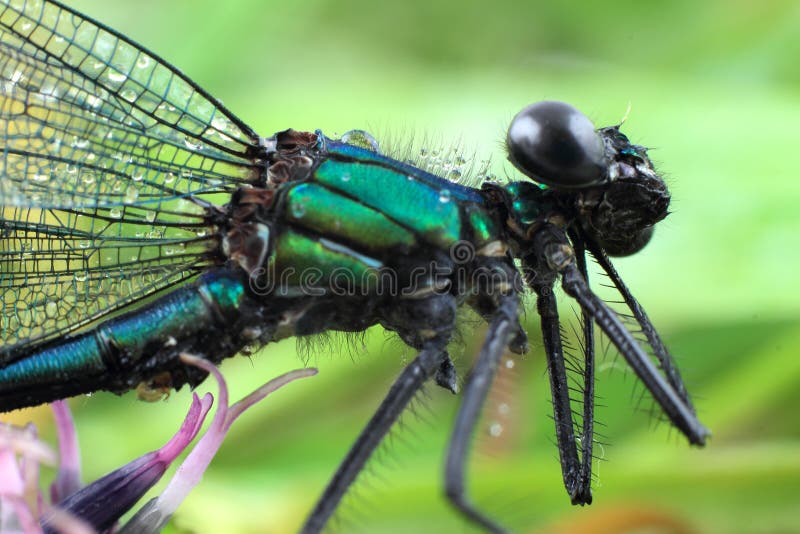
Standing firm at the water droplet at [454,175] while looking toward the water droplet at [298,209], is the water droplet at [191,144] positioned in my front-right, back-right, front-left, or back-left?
front-right

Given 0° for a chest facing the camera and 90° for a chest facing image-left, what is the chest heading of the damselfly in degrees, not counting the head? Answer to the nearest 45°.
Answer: approximately 270°
